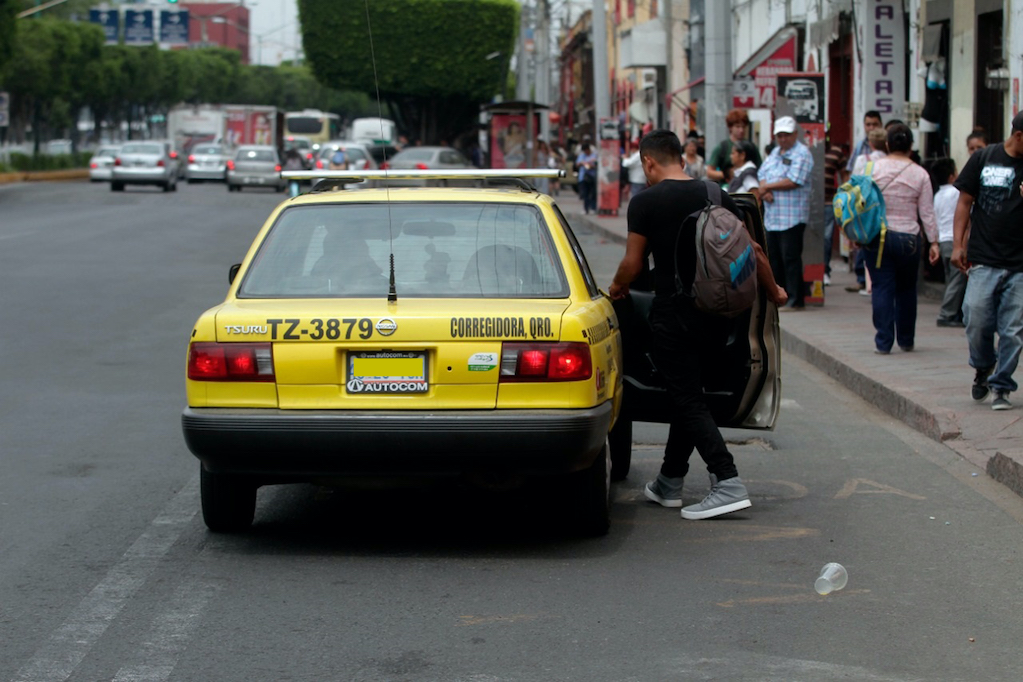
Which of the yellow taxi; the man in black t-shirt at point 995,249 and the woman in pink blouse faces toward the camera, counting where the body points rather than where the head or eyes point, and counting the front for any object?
the man in black t-shirt

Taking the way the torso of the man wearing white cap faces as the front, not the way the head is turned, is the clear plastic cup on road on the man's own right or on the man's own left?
on the man's own left

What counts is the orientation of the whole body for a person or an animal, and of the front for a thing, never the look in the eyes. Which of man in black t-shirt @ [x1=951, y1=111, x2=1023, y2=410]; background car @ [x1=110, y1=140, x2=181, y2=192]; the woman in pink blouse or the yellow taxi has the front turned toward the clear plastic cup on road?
the man in black t-shirt

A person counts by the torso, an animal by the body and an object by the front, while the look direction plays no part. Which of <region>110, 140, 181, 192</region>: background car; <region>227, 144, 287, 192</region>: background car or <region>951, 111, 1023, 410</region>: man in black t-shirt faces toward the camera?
the man in black t-shirt

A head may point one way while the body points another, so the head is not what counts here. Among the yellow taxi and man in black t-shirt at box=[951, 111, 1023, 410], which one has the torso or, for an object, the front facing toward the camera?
the man in black t-shirt

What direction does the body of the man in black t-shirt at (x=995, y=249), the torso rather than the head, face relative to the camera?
toward the camera

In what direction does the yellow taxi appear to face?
away from the camera

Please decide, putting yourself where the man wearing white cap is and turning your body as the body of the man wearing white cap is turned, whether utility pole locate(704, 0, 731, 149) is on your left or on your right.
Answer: on your right

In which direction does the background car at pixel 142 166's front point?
away from the camera

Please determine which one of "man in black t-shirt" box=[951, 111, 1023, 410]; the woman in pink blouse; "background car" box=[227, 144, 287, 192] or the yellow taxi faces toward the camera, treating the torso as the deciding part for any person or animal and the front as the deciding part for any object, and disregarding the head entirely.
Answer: the man in black t-shirt

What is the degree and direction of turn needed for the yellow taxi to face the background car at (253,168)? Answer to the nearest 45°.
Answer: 0° — it already faces it

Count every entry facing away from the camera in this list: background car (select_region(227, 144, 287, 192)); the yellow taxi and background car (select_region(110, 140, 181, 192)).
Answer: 3

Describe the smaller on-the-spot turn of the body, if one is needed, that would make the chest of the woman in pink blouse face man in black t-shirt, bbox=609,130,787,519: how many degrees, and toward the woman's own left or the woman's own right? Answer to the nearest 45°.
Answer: approximately 180°

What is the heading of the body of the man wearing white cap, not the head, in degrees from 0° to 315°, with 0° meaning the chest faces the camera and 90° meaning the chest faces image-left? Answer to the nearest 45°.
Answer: approximately 45°

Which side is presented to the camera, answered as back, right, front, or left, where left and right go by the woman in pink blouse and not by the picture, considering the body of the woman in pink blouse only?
back
